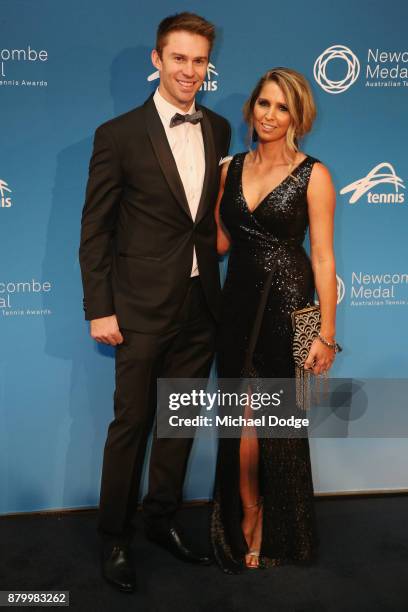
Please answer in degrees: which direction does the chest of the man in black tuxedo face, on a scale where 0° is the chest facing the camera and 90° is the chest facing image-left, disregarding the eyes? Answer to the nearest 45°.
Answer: approximately 315°
